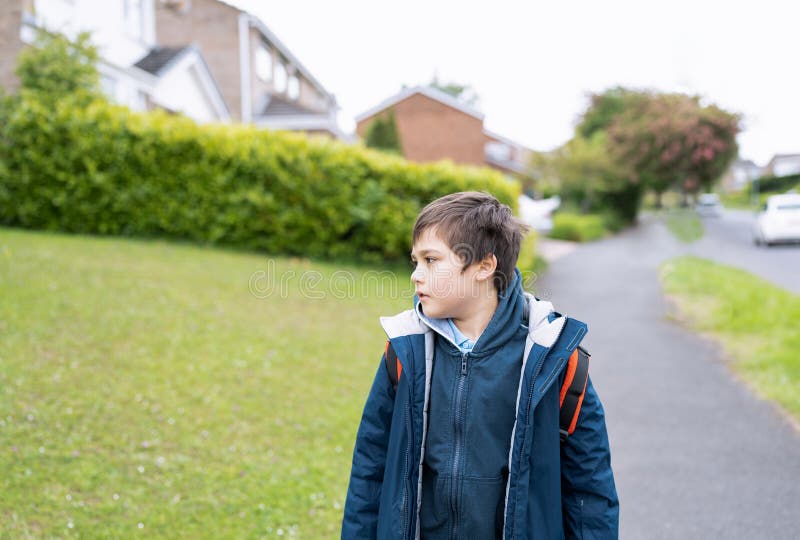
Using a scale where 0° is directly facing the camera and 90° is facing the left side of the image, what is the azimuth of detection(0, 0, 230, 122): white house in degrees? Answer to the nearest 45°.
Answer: approximately 315°

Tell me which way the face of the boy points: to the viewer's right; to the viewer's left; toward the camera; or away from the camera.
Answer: to the viewer's left

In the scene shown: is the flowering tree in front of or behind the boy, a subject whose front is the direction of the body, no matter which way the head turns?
behind

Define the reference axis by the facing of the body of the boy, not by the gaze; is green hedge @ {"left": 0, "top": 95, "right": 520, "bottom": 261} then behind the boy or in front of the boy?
behind

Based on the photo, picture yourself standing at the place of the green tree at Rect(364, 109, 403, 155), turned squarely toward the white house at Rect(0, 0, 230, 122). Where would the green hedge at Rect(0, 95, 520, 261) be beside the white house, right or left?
left

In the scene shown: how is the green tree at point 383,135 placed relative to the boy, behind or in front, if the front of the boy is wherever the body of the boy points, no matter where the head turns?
behind
